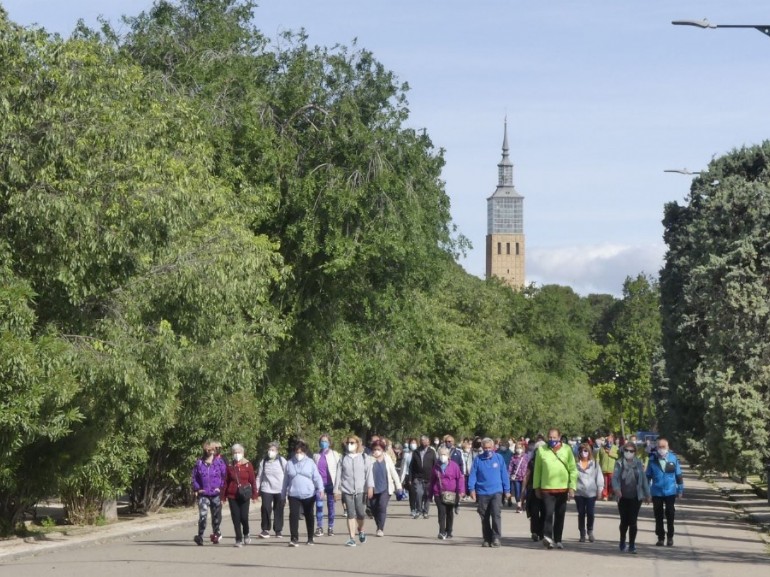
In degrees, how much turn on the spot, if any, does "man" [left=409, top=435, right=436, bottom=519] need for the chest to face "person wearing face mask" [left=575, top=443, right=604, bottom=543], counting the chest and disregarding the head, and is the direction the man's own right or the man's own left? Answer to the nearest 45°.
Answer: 0° — they already face them

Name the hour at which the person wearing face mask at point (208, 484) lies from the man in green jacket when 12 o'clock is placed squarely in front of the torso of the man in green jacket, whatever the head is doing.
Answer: The person wearing face mask is roughly at 3 o'clock from the man in green jacket.

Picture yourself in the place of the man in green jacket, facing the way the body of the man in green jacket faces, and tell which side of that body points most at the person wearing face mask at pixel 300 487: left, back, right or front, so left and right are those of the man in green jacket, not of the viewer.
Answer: right

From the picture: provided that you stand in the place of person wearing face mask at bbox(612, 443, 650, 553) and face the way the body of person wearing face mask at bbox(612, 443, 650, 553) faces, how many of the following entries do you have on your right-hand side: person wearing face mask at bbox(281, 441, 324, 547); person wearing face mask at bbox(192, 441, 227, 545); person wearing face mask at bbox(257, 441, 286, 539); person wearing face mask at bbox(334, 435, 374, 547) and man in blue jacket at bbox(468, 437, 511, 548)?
5

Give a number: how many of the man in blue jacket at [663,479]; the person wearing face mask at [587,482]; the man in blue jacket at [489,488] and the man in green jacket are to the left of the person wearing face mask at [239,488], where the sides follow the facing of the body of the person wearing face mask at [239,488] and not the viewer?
4

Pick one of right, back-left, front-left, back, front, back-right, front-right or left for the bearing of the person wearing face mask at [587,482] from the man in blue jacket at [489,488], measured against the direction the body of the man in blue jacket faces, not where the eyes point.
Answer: back-left

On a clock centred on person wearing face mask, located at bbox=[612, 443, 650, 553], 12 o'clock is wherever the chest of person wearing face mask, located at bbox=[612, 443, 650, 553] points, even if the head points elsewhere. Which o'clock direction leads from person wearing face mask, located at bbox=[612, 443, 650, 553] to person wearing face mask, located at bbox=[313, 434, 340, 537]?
person wearing face mask, located at bbox=[313, 434, 340, 537] is roughly at 4 o'clock from person wearing face mask, located at bbox=[612, 443, 650, 553].

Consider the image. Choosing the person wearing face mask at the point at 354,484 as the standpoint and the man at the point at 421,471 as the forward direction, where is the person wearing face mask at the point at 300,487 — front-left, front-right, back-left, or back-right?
back-left

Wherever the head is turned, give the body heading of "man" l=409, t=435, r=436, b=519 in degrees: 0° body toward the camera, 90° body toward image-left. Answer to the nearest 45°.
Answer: approximately 0°

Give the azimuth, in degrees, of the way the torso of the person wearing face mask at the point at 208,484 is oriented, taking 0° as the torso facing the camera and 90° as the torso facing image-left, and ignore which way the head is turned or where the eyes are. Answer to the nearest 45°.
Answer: approximately 0°
